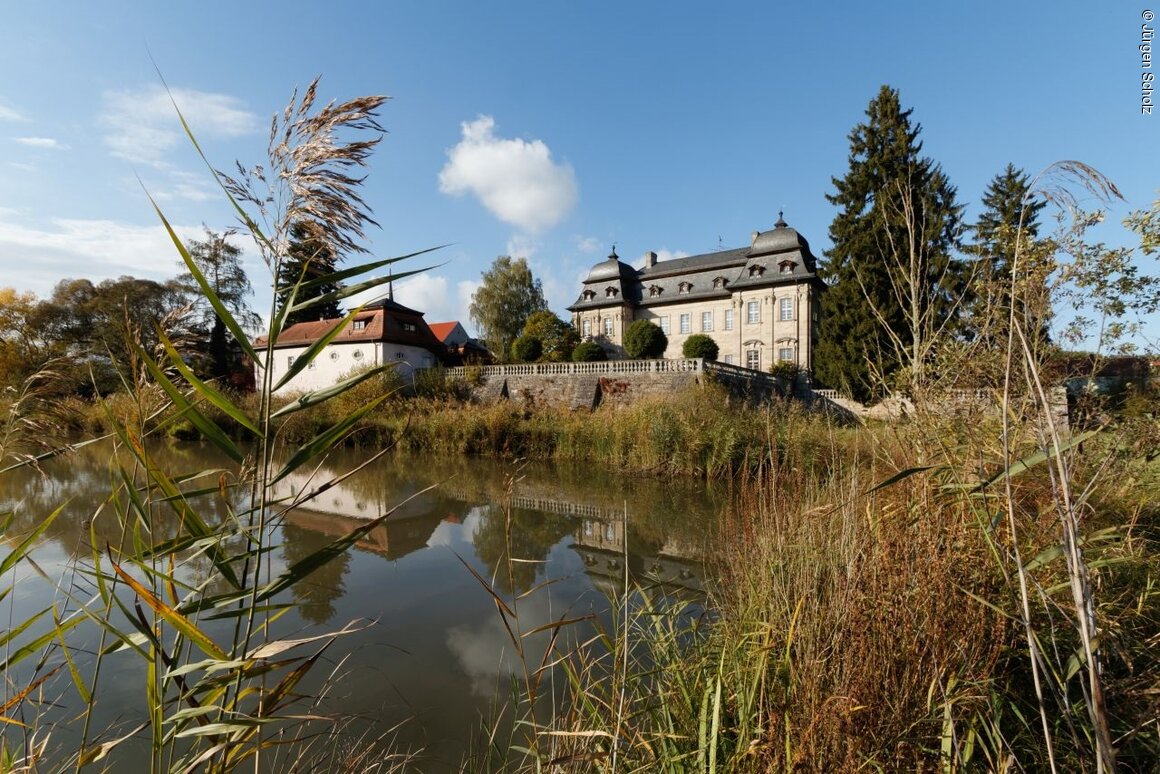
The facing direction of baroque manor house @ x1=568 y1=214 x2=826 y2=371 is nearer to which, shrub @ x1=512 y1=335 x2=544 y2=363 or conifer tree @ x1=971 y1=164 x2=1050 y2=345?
the shrub

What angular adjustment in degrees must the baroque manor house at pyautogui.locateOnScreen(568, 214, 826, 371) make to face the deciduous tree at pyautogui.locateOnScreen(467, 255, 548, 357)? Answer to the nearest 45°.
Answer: approximately 45° to its right

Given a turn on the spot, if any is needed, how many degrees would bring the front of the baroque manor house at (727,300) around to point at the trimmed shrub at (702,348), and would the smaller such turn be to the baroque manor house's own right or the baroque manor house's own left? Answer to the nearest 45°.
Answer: approximately 45° to the baroque manor house's own left

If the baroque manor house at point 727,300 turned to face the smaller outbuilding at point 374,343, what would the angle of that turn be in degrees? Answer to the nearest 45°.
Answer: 0° — it already faces it

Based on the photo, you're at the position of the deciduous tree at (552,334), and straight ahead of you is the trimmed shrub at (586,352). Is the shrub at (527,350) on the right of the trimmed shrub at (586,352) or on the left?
right

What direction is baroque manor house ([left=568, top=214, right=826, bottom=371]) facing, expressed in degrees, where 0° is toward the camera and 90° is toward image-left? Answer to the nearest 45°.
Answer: approximately 45°

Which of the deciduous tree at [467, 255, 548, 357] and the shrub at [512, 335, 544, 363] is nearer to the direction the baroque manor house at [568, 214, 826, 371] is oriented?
the shrub

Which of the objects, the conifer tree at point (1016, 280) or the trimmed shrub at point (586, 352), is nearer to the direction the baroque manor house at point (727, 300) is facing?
the trimmed shrub

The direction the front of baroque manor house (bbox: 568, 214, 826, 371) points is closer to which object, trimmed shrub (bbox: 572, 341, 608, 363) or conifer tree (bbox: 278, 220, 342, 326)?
the trimmed shrub
